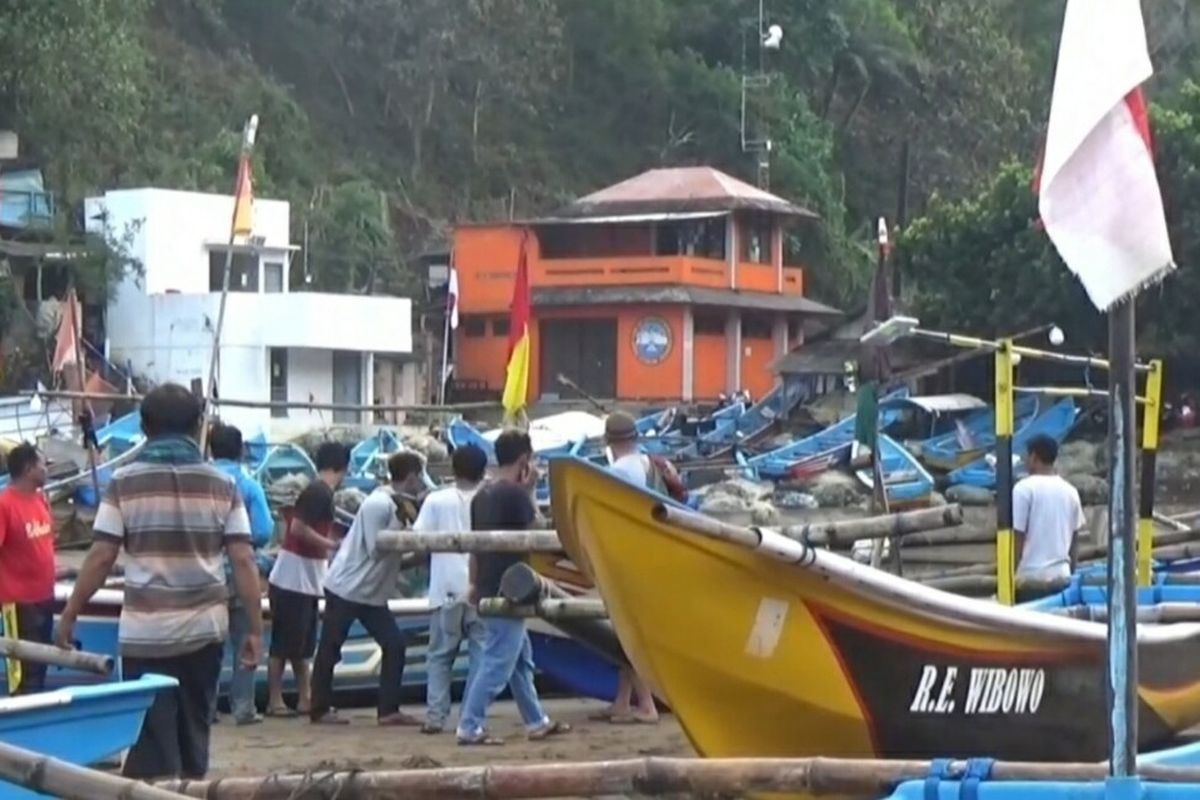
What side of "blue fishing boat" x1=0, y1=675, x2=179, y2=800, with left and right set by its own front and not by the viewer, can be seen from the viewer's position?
right

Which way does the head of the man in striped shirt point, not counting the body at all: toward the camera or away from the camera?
away from the camera

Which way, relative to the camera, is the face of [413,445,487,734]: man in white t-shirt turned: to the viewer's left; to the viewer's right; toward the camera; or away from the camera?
away from the camera

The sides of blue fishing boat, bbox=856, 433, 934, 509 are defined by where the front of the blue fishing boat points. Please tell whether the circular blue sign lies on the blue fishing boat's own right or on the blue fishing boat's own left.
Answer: on the blue fishing boat's own right

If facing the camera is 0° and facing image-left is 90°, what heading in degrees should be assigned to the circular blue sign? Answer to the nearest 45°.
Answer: approximately 0°

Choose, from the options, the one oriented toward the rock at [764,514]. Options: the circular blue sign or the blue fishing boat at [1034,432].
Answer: the circular blue sign

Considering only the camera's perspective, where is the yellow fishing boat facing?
facing to the left of the viewer

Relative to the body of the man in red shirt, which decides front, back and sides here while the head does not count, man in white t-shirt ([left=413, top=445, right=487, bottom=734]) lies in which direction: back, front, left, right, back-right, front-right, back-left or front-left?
front-left

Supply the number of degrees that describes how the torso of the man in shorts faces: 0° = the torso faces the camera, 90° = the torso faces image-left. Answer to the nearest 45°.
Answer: approximately 270°

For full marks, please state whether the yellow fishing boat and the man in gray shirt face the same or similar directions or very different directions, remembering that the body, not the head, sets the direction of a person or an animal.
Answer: very different directions

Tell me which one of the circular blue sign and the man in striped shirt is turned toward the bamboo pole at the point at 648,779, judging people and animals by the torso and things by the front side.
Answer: the circular blue sign
